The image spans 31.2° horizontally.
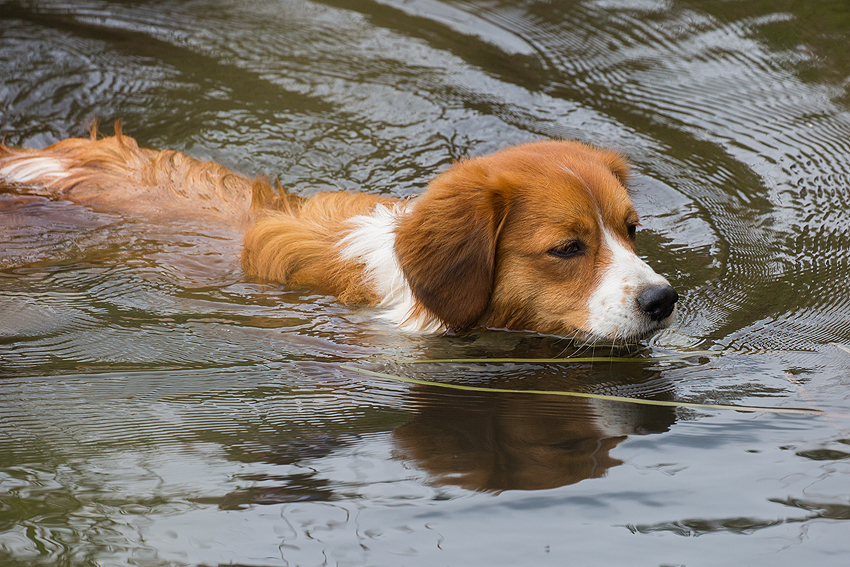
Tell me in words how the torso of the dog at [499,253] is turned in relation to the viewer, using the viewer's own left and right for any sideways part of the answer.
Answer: facing the viewer and to the right of the viewer
